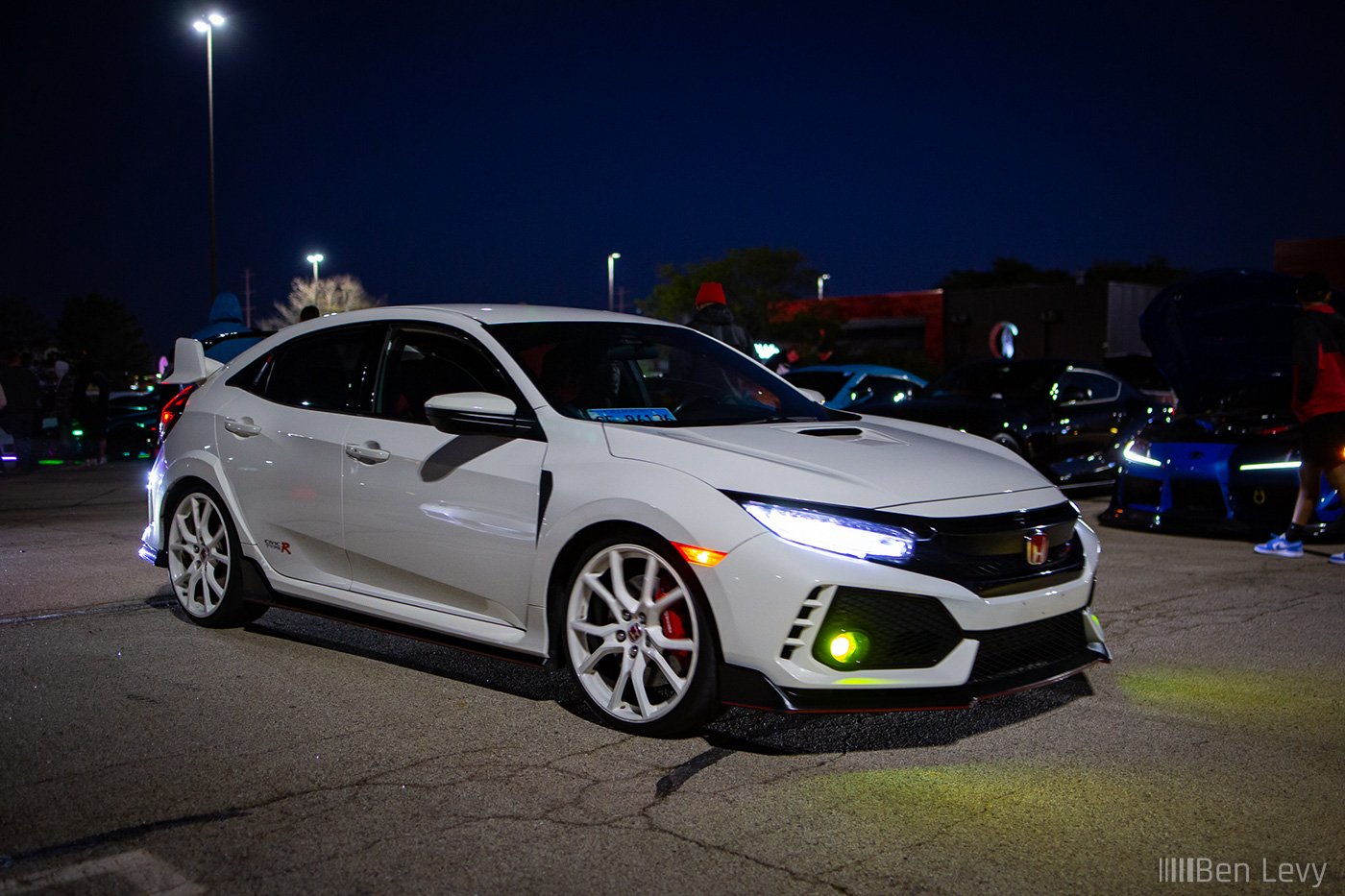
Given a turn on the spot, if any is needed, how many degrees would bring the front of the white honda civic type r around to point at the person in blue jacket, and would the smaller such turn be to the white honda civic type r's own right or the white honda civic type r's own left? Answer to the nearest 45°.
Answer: approximately 180°

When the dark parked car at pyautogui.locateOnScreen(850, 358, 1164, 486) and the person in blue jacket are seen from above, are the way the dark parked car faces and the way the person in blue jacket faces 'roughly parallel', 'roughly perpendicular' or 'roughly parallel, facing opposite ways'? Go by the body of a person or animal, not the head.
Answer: roughly perpendicular

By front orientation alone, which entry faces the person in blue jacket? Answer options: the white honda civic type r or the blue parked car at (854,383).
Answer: the blue parked car

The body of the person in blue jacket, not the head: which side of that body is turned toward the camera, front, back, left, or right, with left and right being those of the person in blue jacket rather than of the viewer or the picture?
back

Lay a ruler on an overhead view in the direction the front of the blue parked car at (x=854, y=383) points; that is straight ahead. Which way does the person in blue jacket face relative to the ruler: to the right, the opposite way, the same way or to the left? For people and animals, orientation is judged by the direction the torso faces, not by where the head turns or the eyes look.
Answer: to the right

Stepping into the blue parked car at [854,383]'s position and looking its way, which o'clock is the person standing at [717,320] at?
The person standing is roughly at 11 o'clock from the blue parked car.

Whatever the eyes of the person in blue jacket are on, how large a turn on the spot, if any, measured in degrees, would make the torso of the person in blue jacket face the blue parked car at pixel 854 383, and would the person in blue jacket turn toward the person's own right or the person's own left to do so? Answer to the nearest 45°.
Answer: approximately 90° to the person's own right

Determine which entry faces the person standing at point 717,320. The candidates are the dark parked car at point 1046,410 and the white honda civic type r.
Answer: the dark parked car

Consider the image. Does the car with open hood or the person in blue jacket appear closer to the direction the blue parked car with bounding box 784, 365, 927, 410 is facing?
the person in blue jacket
